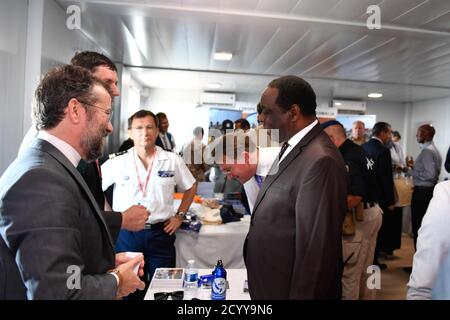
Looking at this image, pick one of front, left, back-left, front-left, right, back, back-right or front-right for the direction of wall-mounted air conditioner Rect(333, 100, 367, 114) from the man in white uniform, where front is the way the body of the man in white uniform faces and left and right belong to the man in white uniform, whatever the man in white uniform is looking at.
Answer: back-left

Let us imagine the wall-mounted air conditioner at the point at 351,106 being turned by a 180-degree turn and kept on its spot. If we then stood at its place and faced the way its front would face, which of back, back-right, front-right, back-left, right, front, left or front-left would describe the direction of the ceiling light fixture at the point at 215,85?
back-left

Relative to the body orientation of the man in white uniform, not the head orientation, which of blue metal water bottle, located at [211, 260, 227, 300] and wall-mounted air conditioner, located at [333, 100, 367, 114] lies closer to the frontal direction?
the blue metal water bottle

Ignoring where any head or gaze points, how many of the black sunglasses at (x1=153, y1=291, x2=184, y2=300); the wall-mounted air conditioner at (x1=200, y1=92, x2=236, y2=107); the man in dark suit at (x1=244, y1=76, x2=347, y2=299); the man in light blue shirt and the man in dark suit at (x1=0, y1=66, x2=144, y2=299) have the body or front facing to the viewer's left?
2

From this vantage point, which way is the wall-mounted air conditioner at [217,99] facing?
toward the camera

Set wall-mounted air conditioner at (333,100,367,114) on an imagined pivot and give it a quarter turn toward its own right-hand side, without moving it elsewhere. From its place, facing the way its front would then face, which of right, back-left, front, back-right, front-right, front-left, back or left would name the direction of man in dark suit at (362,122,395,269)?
left

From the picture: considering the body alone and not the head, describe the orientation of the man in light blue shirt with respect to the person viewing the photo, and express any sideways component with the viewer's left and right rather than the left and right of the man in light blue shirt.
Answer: facing to the left of the viewer

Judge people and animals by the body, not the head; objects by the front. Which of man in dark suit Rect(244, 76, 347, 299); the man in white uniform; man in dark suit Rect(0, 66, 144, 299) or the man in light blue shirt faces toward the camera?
the man in white uniform

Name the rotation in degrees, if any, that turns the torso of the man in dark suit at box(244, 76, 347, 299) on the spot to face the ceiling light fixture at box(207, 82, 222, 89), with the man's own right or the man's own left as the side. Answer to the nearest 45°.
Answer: approximately 90° to the man's own right

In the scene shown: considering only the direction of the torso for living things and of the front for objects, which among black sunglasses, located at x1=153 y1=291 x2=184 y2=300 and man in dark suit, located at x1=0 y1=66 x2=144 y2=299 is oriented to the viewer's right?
the man in dark suit

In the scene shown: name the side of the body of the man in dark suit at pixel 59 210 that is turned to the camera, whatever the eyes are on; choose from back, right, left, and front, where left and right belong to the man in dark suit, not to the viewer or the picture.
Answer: right

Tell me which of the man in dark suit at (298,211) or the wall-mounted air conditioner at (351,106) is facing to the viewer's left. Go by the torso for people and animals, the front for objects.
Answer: the man in dark suit

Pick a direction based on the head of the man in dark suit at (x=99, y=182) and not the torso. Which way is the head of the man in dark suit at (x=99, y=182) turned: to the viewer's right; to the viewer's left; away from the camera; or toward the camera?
to the viewer's right

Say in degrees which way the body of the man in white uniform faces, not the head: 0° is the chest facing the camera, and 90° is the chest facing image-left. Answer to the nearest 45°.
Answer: approximately 0°

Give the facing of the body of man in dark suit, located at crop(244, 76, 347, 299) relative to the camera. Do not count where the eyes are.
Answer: to the viewer's left
